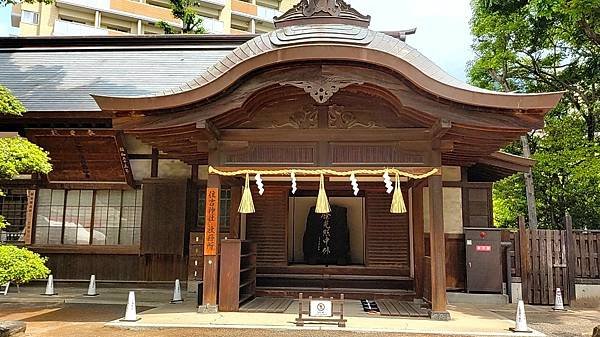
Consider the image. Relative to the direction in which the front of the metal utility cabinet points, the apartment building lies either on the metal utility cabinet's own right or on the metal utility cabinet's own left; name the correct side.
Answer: on the metal utility cabinet's own right

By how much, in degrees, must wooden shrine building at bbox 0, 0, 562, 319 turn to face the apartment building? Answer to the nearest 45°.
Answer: approximately 135° to its right

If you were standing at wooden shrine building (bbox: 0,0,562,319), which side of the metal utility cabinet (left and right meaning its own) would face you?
right

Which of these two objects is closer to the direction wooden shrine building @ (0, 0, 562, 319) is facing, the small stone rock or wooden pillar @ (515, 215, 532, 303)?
the small stone rock

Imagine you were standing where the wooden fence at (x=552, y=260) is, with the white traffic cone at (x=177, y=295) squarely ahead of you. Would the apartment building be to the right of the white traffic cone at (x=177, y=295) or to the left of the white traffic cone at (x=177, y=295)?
right

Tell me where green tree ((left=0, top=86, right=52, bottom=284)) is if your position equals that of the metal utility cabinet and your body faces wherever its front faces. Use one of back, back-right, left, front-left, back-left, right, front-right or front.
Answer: front-right

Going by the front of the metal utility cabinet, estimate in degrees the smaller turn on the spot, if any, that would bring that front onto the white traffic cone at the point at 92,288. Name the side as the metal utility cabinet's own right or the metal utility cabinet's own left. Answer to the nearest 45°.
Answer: approximately 90° to the metal utility cabinet's own right

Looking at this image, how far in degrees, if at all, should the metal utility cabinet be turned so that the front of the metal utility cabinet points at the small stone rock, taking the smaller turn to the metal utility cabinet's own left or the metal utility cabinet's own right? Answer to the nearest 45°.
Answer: approximately 45° to the metal utility cabinet's own right

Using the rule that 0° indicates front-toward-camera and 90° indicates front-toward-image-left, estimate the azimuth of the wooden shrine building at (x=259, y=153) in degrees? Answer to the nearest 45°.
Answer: approximately 0°

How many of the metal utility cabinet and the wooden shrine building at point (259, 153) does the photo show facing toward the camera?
2

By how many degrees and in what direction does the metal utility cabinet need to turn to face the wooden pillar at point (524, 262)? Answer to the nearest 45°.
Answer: approximately 135° to its left

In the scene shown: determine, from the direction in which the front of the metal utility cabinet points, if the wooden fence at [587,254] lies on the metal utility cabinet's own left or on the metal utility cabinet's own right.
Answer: on the metal utility cabinet's own left
